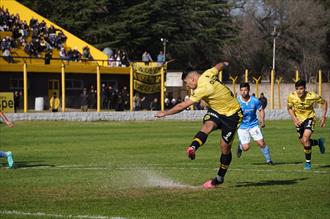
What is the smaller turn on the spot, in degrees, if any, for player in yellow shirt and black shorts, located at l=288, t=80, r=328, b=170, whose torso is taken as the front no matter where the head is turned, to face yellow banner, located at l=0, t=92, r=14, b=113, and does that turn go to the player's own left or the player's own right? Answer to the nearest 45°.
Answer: approximately 90° to the player's own right

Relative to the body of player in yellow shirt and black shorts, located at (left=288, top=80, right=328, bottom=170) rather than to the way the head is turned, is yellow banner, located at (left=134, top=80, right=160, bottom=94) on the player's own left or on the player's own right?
on the player's own right

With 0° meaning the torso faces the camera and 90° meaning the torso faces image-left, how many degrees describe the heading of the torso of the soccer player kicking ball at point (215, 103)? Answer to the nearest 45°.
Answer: approximately 90°

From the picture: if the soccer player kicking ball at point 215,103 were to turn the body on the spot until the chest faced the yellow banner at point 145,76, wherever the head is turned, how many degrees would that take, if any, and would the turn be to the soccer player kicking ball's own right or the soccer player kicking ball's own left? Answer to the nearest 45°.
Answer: approximately 90° to the soccer player kicking ball's own right

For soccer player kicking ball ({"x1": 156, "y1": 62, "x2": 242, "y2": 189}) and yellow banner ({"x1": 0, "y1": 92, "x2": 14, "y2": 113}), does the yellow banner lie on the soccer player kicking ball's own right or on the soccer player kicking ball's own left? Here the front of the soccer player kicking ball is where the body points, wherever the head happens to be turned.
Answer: on the soccer player kicking ball's own right
